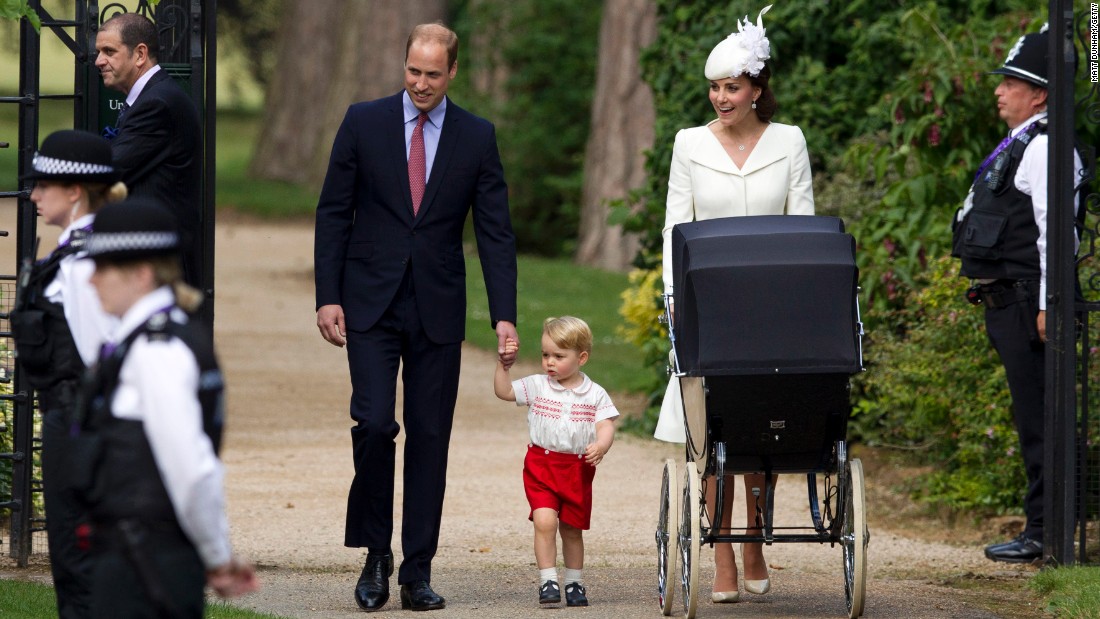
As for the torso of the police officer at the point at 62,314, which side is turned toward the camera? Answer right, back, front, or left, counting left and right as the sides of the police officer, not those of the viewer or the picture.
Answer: left

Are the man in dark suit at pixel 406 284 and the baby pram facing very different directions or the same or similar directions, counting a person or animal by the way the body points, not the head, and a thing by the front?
same or similar directions

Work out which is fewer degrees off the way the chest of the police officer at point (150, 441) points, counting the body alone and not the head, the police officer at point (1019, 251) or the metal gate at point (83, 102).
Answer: the metal gate

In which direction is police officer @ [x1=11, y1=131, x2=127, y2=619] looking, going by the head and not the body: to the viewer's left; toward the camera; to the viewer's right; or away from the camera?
to the viewer's left

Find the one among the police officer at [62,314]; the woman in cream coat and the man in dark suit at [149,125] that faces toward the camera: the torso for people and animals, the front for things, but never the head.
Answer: the woman in cream coat

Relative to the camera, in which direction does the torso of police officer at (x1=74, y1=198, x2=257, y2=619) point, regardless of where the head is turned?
to the viewer's left

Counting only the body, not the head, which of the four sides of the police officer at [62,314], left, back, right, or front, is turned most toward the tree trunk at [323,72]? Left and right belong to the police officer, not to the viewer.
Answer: right

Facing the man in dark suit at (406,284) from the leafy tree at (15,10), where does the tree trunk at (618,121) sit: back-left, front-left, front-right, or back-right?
front-left

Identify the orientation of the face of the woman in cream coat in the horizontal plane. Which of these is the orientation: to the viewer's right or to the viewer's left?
to the viewer's left

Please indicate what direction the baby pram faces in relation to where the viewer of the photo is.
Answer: facing the viewer

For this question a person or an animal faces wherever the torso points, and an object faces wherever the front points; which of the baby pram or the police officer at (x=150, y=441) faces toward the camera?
the baby pram

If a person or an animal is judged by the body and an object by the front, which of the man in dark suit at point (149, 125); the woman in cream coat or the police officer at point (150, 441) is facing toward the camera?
the woman in cream coat

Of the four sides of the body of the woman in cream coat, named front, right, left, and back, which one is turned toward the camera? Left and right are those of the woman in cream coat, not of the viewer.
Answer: front

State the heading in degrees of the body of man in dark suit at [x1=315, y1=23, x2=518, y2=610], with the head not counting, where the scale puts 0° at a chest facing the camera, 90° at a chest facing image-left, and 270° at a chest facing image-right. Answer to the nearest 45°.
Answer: approximately 0°
